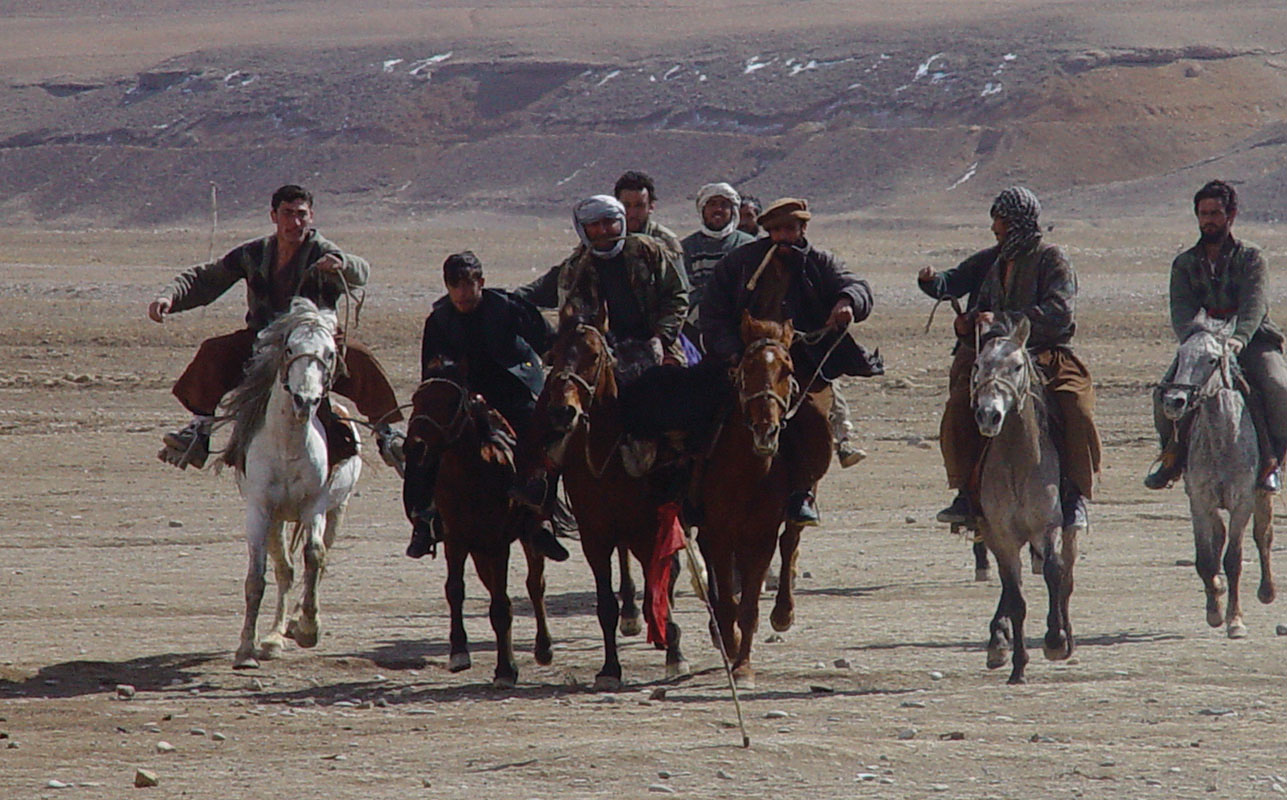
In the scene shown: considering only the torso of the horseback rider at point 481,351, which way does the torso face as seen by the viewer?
toward the camera

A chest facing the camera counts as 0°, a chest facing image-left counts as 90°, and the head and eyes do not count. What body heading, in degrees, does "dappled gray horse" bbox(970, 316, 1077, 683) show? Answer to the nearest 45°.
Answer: approximately 0°

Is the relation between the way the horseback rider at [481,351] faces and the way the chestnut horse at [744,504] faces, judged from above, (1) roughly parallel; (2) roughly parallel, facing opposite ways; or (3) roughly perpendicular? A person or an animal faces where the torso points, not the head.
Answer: roughly parallel

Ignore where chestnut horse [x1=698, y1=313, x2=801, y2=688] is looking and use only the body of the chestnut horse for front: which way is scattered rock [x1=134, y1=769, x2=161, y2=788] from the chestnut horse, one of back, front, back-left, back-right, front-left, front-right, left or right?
front-right

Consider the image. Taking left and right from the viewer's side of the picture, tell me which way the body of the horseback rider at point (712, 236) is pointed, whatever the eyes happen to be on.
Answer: facing the viewer

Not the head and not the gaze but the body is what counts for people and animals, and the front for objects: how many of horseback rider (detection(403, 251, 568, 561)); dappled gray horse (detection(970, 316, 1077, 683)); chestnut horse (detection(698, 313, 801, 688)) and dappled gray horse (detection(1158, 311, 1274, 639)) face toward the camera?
4

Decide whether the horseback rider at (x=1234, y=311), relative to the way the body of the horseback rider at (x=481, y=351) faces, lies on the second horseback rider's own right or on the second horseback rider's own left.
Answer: on the second horseback rider's own left

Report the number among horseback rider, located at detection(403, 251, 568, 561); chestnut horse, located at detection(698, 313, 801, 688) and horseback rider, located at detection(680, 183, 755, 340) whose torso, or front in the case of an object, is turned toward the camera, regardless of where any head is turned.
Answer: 3

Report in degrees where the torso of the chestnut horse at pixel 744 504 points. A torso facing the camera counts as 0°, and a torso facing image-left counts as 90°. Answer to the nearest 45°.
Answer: approximately 0°

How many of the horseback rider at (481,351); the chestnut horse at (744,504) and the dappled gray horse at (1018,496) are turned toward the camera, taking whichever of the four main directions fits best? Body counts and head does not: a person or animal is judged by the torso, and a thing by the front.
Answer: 3

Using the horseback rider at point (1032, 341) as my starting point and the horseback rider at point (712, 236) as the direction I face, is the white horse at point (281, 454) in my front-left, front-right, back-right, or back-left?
front-left

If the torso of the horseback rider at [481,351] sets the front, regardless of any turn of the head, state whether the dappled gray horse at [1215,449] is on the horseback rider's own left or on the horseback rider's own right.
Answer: on the horseback rider's own left

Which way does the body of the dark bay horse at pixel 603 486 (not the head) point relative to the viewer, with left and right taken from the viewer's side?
facing the viewer and to the left of the viewer

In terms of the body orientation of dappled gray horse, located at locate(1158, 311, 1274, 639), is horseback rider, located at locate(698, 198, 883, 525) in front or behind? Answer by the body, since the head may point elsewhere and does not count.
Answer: in front

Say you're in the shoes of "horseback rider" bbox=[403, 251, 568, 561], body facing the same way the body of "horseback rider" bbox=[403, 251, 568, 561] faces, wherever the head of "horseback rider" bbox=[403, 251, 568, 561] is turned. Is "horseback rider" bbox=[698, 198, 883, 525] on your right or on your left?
on your left

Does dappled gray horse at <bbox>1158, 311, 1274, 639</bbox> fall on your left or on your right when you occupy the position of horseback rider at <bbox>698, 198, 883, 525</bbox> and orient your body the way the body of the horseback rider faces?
on your left

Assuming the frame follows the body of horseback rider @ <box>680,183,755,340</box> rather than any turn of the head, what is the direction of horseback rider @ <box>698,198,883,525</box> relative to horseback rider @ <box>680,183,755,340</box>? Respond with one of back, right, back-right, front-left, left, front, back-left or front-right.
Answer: front
